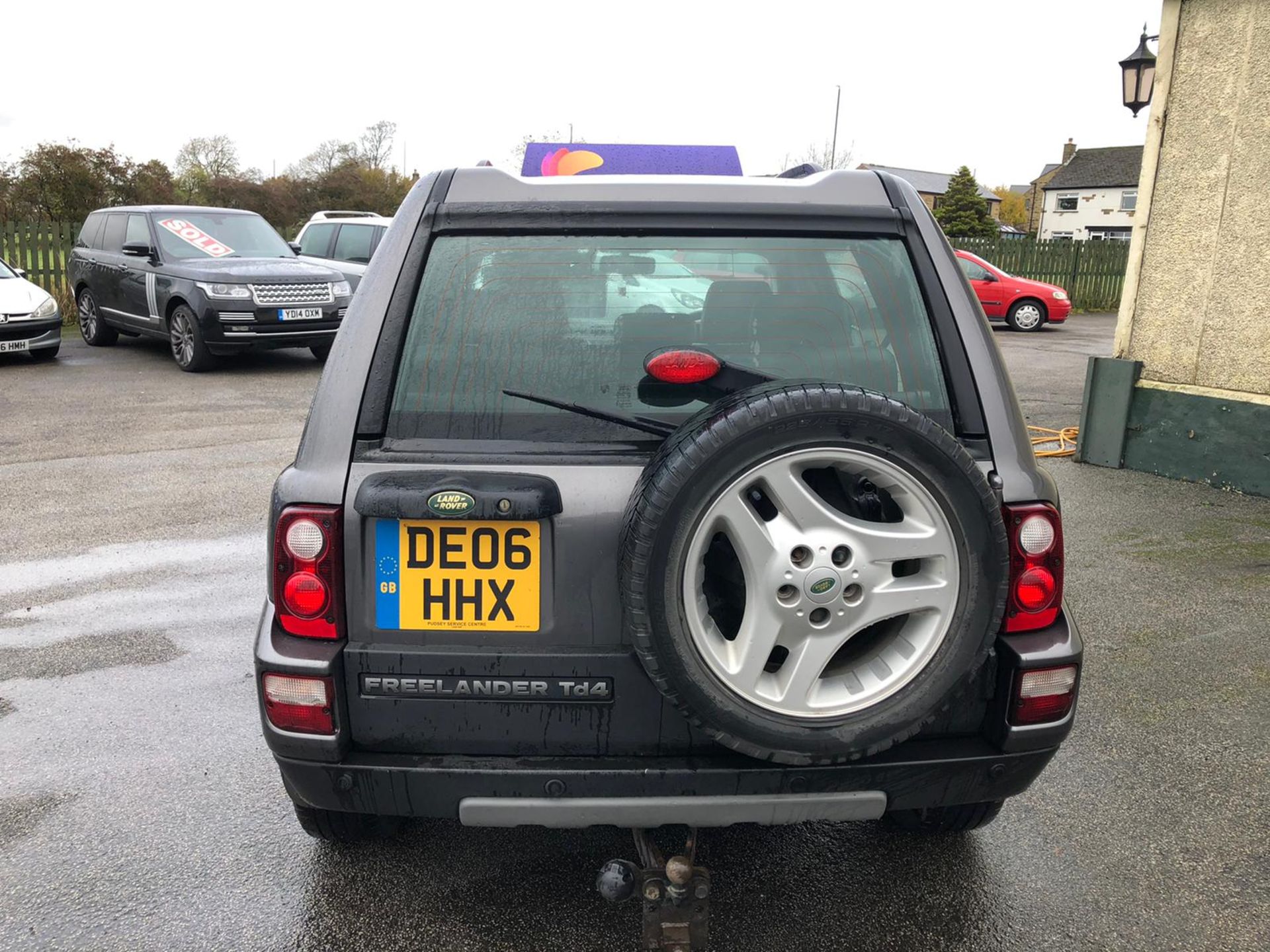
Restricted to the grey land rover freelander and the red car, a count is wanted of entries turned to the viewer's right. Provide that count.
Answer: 1

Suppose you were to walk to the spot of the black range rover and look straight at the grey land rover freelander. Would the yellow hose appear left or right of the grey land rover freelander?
left

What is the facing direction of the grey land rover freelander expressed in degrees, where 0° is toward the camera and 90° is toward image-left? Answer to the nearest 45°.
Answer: approximately 180°

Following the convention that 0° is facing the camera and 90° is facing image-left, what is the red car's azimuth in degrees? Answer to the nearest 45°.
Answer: approximately 270°

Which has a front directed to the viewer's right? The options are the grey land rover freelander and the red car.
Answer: the red car

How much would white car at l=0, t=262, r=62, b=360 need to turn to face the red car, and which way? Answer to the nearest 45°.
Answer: approximately 45° to its left

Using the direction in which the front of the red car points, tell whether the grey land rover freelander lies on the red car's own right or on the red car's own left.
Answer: on the red car's own right
